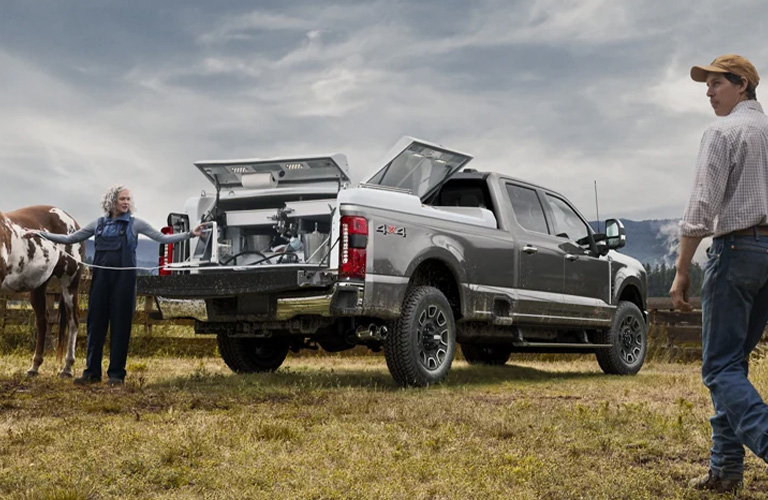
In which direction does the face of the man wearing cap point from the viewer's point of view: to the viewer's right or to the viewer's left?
to the viewer's left

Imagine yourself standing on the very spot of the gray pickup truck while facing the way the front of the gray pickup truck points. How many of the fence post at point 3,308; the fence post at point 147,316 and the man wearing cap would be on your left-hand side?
2

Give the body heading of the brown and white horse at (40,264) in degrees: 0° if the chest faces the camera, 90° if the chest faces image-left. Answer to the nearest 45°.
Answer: approximately 90°

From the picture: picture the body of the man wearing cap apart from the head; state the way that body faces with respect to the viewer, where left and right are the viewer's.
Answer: facing away from the viewer and to the left of the viewer

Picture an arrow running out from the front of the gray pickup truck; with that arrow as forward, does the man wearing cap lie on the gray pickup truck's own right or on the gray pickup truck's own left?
on the gray pickup truck's own right

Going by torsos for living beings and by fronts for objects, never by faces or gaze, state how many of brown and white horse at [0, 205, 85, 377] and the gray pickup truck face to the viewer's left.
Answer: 1

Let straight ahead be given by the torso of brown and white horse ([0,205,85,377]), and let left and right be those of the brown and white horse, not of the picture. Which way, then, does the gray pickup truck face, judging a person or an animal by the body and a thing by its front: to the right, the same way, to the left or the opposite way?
the opposite way

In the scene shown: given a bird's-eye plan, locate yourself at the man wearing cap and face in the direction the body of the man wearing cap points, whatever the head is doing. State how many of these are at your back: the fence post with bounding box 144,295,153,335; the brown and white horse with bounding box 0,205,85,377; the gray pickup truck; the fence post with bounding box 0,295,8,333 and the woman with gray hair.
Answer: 0

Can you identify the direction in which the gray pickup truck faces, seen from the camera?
facing away from the viewer and to the right of the viewer

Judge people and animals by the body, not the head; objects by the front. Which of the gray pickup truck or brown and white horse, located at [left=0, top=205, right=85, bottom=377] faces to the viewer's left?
the brown and white horse

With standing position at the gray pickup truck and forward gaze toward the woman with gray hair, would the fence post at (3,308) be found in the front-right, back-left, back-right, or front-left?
front-right
